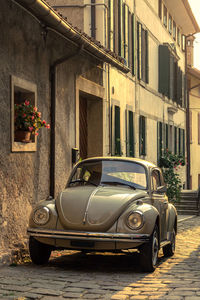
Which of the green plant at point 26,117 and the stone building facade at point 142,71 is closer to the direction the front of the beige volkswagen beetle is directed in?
the green plant

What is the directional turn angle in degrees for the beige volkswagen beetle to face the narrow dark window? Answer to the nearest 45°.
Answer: approximately 135° to its right

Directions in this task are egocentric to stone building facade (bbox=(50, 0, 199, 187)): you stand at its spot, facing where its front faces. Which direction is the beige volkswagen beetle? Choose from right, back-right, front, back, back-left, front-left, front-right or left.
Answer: front-right

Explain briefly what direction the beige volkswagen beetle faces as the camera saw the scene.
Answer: facing the viewer and to the left of the viewer

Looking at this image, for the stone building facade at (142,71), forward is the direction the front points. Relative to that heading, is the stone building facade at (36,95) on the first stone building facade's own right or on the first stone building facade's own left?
on the first stone building facade's own right

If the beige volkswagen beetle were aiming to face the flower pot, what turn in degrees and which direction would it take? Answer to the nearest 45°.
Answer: approximately 90° to its right

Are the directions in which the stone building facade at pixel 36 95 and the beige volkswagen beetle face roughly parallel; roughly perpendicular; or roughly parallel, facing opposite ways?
roughly perpendicular

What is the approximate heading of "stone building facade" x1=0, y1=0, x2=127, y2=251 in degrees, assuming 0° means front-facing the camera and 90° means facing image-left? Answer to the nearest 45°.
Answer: approximately 315°

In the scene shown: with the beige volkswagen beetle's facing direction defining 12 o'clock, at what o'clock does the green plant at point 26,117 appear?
The green plant is roughly at 3 o'clock from the beige volkswagen beetle.
